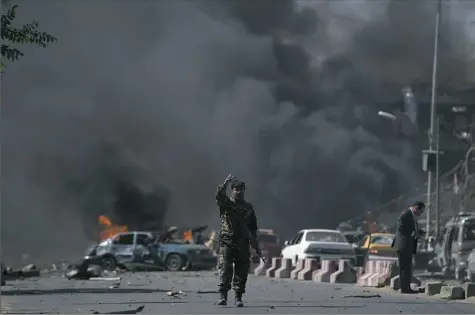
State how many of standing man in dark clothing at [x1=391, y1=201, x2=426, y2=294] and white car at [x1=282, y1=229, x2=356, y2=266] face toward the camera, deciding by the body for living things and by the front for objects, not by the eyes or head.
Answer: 0

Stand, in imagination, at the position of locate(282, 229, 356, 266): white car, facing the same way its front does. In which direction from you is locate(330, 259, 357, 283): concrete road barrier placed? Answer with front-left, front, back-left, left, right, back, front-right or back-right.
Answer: back-left

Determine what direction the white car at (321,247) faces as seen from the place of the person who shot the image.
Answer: facing away from the viewer and to the left of the viewer

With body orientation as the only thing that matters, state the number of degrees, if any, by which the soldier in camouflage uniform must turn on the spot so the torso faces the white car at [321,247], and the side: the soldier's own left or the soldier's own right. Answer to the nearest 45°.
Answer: approximately 180°

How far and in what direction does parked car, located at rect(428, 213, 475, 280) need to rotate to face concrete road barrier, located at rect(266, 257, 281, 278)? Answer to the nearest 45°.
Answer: approximately 45° to its right

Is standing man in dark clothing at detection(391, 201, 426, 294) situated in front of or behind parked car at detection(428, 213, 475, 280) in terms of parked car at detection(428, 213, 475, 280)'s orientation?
in front

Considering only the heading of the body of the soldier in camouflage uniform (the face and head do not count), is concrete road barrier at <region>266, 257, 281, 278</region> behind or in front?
behind

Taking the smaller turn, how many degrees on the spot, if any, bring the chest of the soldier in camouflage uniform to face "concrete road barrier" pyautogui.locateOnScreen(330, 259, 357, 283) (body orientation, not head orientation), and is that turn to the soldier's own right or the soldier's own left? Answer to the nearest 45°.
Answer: approximately 180°

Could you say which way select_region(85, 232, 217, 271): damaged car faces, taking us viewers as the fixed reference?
facing the viewer and to the right of the viewer
